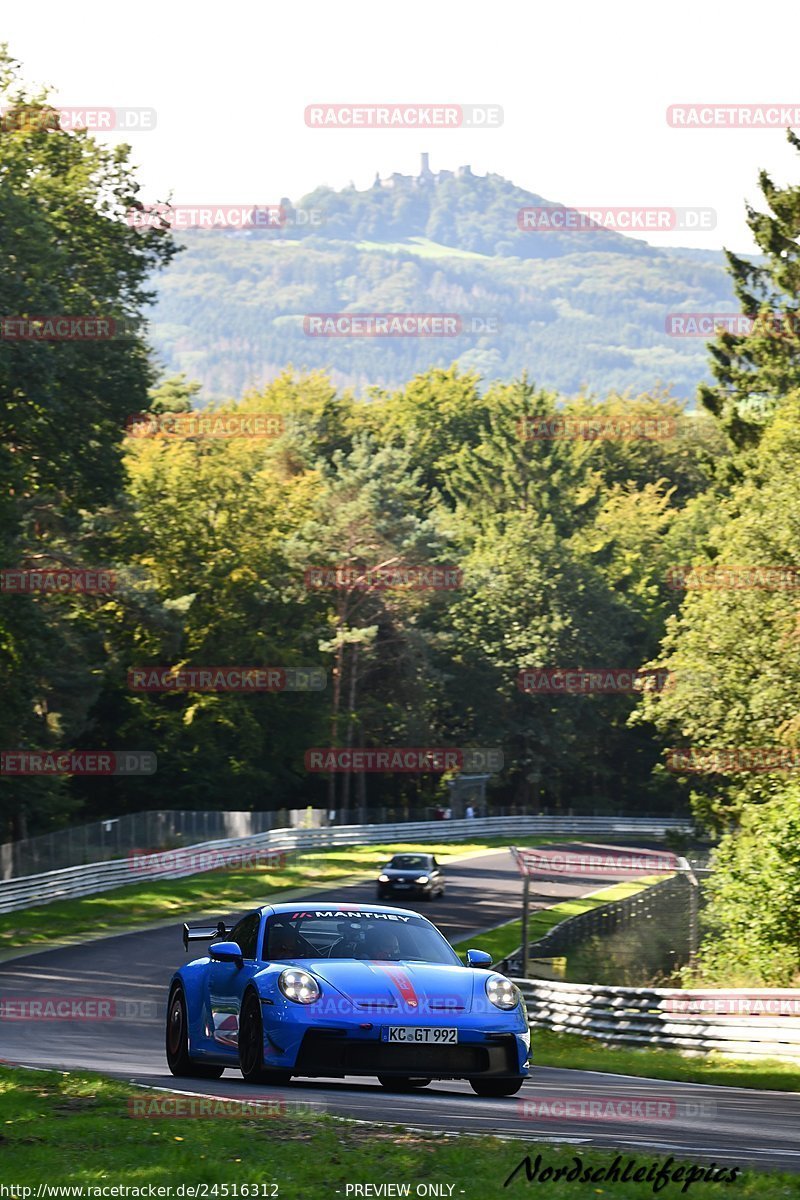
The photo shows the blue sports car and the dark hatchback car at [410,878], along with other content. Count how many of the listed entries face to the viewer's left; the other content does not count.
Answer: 0

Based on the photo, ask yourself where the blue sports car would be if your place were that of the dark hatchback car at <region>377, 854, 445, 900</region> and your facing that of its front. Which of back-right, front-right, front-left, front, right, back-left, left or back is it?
front

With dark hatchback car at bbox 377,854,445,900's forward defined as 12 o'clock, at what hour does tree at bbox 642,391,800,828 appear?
The tree is roughly at 10 o'clock from the dark hatchback car.

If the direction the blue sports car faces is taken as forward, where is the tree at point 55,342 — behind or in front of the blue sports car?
behind

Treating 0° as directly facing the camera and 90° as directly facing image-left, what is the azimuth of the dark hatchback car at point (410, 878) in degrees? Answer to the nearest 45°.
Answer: approximately 0°

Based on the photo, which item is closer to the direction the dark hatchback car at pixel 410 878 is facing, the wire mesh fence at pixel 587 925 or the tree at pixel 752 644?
the wire mesh fence

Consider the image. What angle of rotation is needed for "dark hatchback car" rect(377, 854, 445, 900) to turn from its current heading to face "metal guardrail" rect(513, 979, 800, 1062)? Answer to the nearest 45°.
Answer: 0° — it already faces it

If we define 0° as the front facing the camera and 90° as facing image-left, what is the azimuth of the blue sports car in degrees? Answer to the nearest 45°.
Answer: approximately 315°

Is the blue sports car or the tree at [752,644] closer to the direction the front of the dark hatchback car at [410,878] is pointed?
the blue sports car

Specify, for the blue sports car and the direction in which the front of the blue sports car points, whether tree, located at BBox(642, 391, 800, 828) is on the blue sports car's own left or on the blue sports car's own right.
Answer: on the blue sports car's own left

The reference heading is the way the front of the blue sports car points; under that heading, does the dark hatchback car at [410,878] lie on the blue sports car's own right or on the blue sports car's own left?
on the blue sports car's own left

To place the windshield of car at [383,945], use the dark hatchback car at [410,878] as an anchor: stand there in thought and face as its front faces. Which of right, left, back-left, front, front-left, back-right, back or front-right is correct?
front
